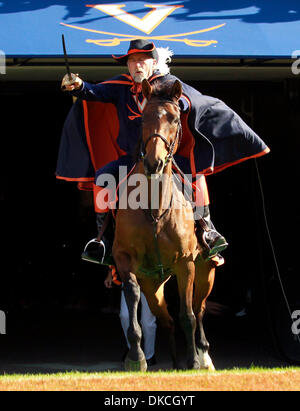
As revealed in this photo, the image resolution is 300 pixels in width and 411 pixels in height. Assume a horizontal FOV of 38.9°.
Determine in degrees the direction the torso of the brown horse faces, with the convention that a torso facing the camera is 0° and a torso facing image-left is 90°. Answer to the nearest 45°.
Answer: approximately 0°

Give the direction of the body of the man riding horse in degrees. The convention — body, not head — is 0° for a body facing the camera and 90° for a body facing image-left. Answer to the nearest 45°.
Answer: approximately 0°
